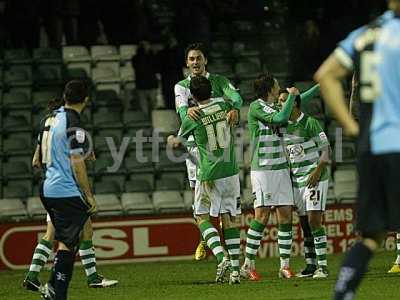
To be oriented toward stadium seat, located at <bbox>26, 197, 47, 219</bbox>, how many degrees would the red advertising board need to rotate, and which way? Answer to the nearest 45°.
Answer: approximately 90° to its right

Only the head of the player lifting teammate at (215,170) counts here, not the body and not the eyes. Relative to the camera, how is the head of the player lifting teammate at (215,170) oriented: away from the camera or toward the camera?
away from the camera

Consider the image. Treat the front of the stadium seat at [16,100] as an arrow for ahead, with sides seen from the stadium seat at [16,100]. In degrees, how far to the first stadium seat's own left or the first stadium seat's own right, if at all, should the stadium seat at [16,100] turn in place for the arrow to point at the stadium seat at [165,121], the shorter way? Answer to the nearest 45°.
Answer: approximately 90° to the first stadium seat's own left

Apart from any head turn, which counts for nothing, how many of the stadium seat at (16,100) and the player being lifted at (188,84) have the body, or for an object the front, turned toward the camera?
2
